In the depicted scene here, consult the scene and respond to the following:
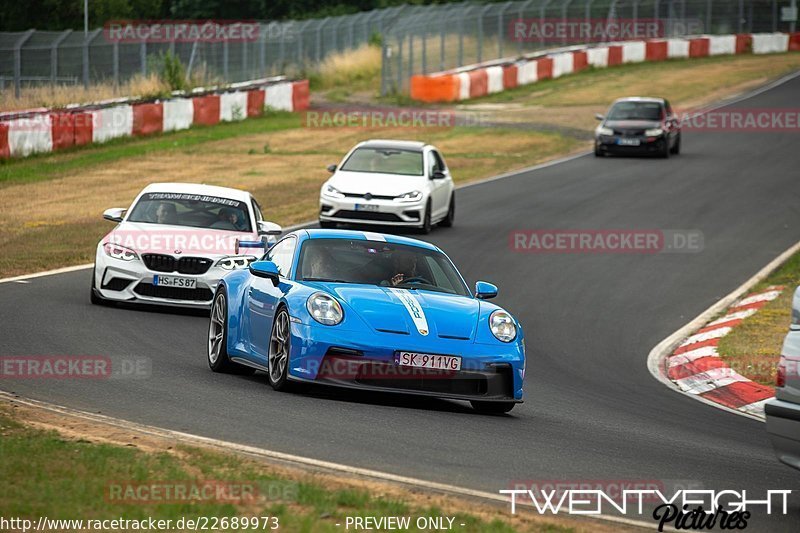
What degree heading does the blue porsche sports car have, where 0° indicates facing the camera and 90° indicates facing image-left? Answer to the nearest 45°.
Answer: approximately 315°

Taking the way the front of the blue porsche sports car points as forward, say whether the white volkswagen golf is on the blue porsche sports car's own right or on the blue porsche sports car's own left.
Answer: on the blue porsche sports car's own left

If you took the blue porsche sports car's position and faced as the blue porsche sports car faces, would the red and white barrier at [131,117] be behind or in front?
behind

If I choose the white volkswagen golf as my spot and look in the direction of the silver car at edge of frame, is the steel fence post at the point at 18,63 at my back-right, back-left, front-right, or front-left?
back-right

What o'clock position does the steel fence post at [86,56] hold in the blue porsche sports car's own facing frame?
The steel fence post is roughly at 7 o'clock from the blue porsche sports car.

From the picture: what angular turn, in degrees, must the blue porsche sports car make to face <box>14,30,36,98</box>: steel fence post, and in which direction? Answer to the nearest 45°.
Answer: approximately 135° to its left
